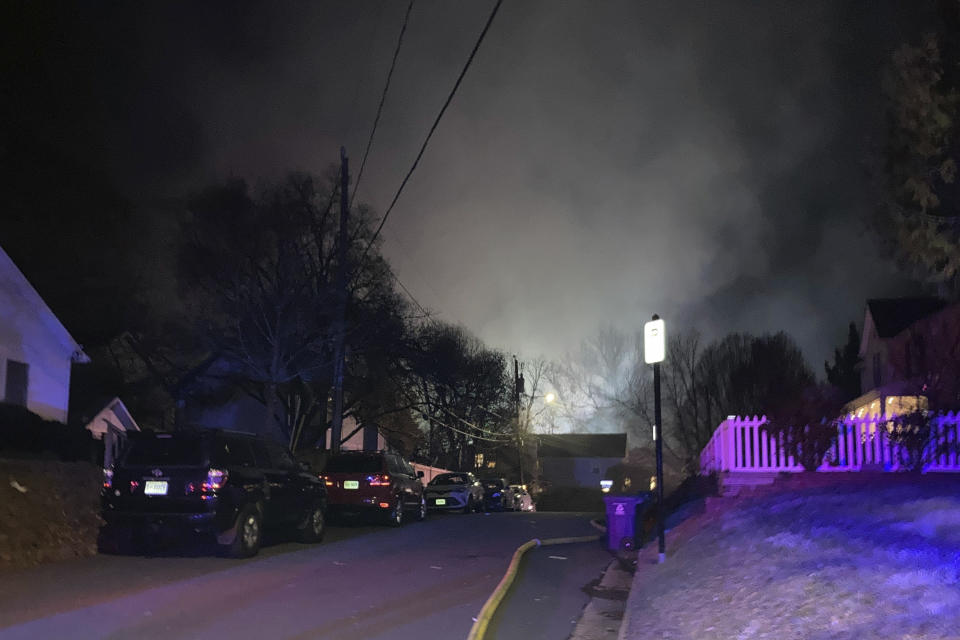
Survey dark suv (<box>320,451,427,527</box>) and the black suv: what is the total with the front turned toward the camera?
0

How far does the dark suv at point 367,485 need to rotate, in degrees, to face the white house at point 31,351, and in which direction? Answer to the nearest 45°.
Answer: approximately 135° to its left

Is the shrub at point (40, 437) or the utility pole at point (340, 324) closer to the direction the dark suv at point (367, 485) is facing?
the utility pole

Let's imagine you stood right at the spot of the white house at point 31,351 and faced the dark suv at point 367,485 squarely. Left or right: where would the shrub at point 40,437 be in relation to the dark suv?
right

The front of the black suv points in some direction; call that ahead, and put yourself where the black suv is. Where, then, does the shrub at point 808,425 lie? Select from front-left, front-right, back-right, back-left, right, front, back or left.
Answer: front-right

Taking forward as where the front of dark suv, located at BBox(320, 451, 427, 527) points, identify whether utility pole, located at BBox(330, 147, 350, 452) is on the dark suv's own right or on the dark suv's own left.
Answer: on the dark suv's own left

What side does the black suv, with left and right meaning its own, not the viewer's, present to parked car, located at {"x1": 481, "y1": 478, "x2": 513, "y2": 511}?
front

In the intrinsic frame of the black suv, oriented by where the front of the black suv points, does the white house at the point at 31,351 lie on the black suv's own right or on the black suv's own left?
on the black suv's own left

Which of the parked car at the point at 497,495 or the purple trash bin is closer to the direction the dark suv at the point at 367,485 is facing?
the parked car

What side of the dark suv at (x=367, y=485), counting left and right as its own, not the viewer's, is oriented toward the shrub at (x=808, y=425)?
right

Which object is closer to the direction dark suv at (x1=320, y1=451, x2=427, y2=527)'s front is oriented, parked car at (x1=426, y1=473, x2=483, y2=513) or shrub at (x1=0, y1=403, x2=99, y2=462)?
the parked car

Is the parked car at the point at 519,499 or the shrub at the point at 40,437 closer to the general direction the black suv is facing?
the parked car

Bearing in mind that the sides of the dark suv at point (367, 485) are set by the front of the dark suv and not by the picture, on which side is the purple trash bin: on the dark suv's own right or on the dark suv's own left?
on the dark suv's own right

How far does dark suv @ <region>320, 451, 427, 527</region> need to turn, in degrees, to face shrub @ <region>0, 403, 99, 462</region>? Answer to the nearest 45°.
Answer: approximately 135° to its left

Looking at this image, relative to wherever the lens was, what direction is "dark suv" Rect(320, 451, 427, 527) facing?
facing away from the viewer and to the right of the viewer
